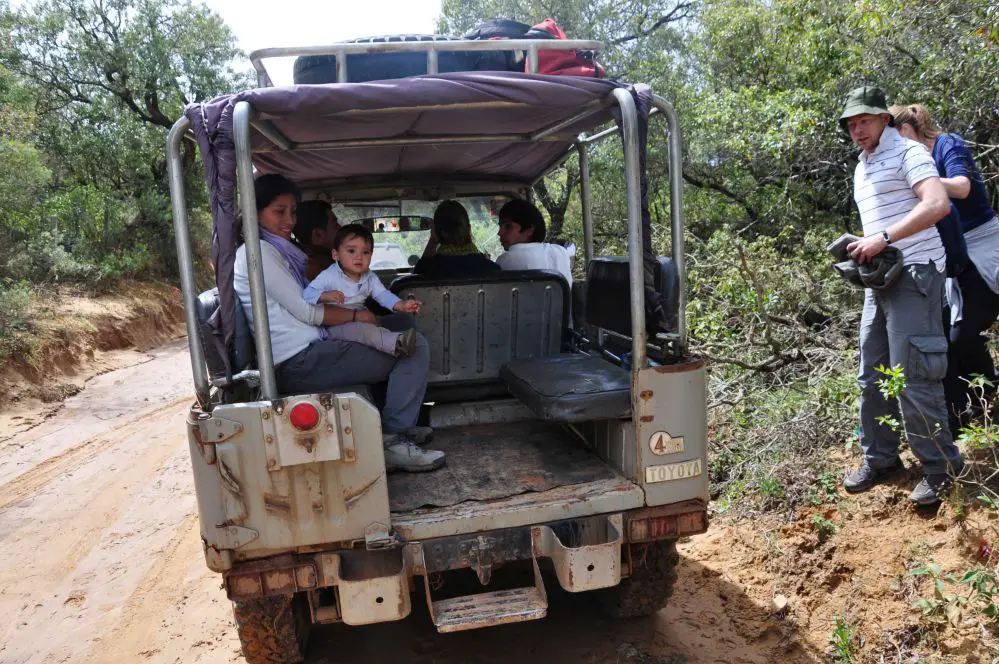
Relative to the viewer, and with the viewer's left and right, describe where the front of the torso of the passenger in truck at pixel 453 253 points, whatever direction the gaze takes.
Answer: facing away from the viewer

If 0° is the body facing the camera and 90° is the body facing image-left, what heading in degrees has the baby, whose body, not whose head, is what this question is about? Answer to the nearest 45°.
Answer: approximately 315°

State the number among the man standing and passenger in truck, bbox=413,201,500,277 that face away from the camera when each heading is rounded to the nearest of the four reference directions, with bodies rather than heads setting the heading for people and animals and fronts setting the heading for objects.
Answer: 1

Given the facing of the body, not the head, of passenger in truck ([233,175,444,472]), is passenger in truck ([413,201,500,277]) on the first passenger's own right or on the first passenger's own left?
on the first passenger's own left

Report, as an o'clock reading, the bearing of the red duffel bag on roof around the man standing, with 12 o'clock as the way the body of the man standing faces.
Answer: The red duffel bag on roof is roughly at 1 o'clock from the man standing.

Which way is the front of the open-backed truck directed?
away from the camera

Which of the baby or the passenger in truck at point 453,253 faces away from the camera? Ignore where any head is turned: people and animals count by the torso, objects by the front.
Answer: the passenger in truck

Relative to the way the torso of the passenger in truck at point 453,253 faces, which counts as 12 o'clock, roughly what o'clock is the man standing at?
The man standing is roughly at 4 o'clock from the passenger in truck.

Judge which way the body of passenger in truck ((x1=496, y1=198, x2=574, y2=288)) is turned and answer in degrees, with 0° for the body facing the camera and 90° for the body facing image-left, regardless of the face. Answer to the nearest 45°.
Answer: approximately 135°

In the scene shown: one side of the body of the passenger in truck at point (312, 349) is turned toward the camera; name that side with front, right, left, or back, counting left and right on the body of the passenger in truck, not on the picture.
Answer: right
